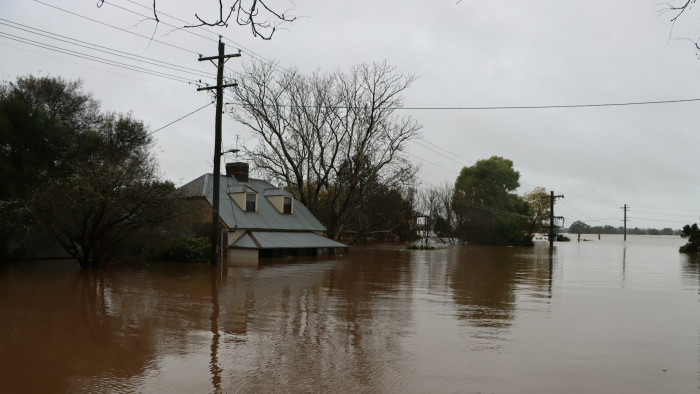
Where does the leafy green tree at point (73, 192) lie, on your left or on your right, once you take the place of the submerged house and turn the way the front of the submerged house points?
on your right

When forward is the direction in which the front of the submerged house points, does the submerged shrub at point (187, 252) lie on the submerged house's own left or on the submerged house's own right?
on the submerged house's own right
